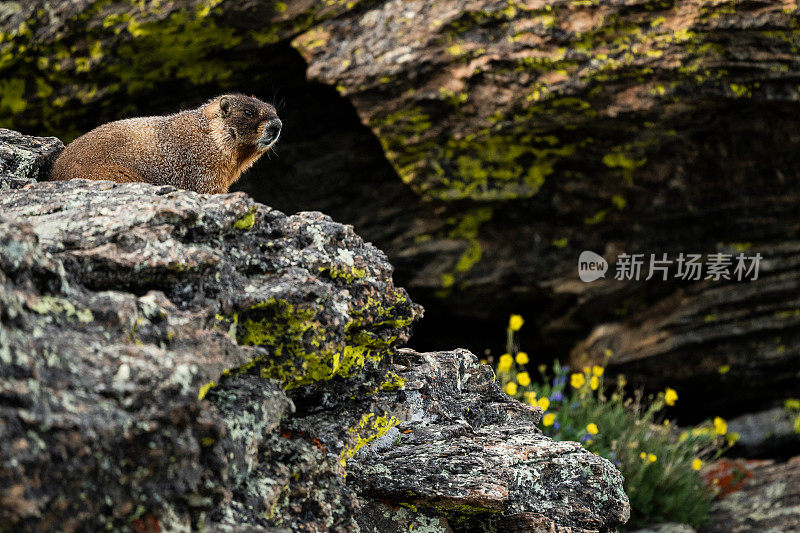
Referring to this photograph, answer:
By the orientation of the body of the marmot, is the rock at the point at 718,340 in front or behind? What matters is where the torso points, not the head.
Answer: in front

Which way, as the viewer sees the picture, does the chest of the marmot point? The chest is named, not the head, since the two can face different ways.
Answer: to the viewer's right

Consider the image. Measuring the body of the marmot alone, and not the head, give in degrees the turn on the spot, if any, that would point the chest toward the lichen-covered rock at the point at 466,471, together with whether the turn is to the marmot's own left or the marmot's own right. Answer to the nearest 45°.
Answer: approximately 90° to the marmot's own right
